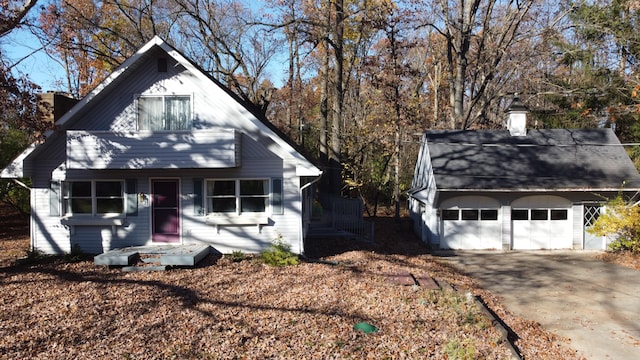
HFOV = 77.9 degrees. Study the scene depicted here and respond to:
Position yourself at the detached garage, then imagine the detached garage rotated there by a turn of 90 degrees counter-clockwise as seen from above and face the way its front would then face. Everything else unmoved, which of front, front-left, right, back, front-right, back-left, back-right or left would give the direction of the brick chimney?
back-right

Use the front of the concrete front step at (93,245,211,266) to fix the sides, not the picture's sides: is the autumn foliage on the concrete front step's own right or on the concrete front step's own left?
on the concrete front step's own left

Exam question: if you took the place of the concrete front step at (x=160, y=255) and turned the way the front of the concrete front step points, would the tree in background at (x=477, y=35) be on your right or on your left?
on your left

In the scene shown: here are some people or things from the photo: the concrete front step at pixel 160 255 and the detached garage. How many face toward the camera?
2

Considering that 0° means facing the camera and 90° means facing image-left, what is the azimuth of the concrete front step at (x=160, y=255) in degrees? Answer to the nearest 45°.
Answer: approximately 0°

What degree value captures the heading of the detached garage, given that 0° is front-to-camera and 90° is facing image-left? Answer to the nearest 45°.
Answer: approximately 0°
